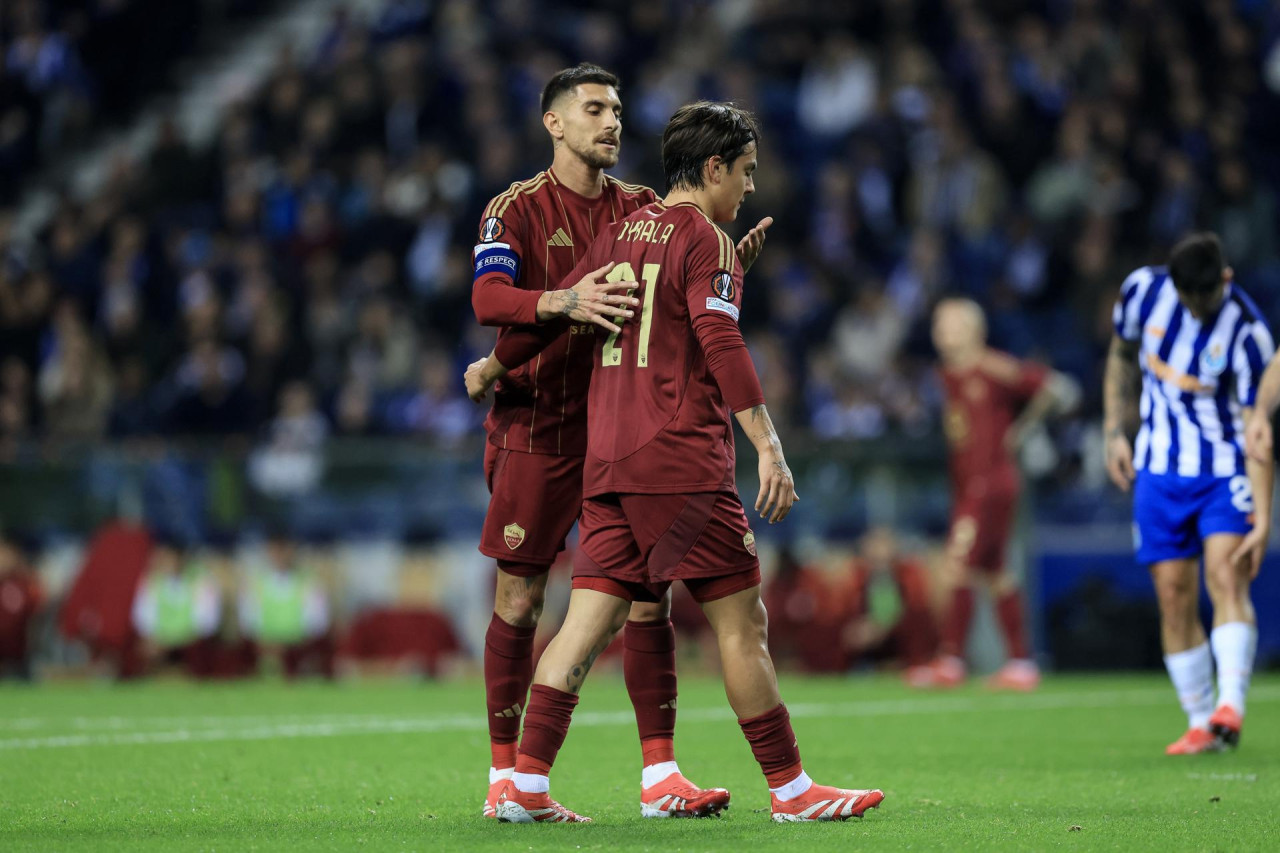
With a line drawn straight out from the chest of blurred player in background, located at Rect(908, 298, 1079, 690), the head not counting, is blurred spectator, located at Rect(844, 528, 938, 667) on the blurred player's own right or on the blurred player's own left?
on the blurred player's own right

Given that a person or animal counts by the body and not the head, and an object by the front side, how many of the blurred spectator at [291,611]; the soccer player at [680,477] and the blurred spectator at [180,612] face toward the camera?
2

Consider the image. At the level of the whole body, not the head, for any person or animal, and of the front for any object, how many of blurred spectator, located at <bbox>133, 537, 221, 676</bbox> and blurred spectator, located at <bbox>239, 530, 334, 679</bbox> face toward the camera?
2

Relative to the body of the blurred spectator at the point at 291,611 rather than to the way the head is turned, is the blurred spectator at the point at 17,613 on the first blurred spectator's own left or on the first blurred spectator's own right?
on the first blurred spectator's own right

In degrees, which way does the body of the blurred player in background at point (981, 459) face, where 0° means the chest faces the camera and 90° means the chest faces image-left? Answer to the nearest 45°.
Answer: approximately 45°

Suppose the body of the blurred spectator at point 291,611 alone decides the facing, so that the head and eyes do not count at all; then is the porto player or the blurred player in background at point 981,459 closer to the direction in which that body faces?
the porto player

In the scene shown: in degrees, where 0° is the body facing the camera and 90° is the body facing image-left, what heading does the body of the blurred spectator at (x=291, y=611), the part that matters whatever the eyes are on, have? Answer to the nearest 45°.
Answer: approximately 0°

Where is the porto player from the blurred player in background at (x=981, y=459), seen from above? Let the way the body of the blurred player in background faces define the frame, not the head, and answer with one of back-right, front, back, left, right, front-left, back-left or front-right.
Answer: front-left
